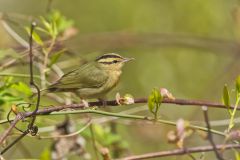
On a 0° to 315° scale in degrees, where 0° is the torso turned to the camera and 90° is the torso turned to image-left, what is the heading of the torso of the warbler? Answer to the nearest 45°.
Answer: approximately 270°
